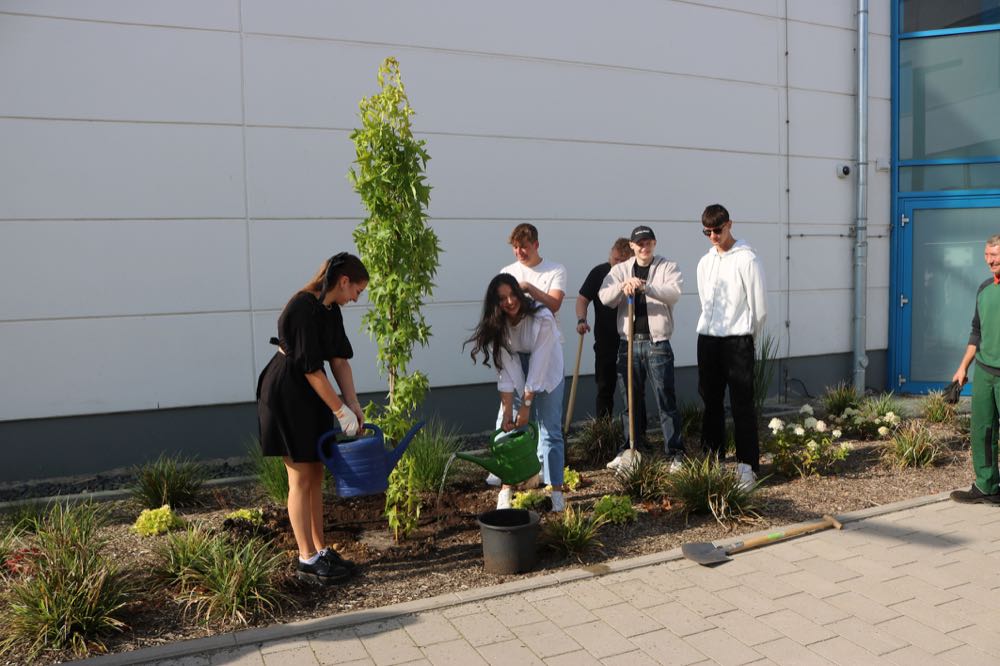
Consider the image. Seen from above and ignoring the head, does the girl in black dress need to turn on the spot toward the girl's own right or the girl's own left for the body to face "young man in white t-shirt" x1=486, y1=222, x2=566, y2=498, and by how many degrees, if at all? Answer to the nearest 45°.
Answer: approximately 45° to the girl's own left

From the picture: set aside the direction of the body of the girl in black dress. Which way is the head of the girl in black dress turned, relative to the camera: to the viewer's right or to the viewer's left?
to the viewer's right

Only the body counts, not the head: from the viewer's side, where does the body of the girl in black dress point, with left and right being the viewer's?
facing to the right of the viewer

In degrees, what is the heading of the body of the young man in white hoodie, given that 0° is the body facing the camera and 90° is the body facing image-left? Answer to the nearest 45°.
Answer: approximately 45°

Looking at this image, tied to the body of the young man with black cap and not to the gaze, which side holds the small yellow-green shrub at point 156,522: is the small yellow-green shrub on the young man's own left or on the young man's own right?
on the young man's own right

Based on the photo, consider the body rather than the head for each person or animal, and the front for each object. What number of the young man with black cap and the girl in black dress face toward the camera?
1

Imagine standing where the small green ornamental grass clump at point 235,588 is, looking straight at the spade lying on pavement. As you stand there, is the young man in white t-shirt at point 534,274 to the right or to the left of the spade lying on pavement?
left

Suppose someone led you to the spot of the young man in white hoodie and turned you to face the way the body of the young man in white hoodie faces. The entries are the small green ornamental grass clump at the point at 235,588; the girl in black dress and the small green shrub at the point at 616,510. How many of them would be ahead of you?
3

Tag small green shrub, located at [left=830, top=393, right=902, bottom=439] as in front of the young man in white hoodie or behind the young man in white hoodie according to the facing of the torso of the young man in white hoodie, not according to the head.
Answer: behind

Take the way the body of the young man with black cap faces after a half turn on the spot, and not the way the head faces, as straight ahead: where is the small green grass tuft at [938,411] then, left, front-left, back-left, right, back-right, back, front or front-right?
front-right
